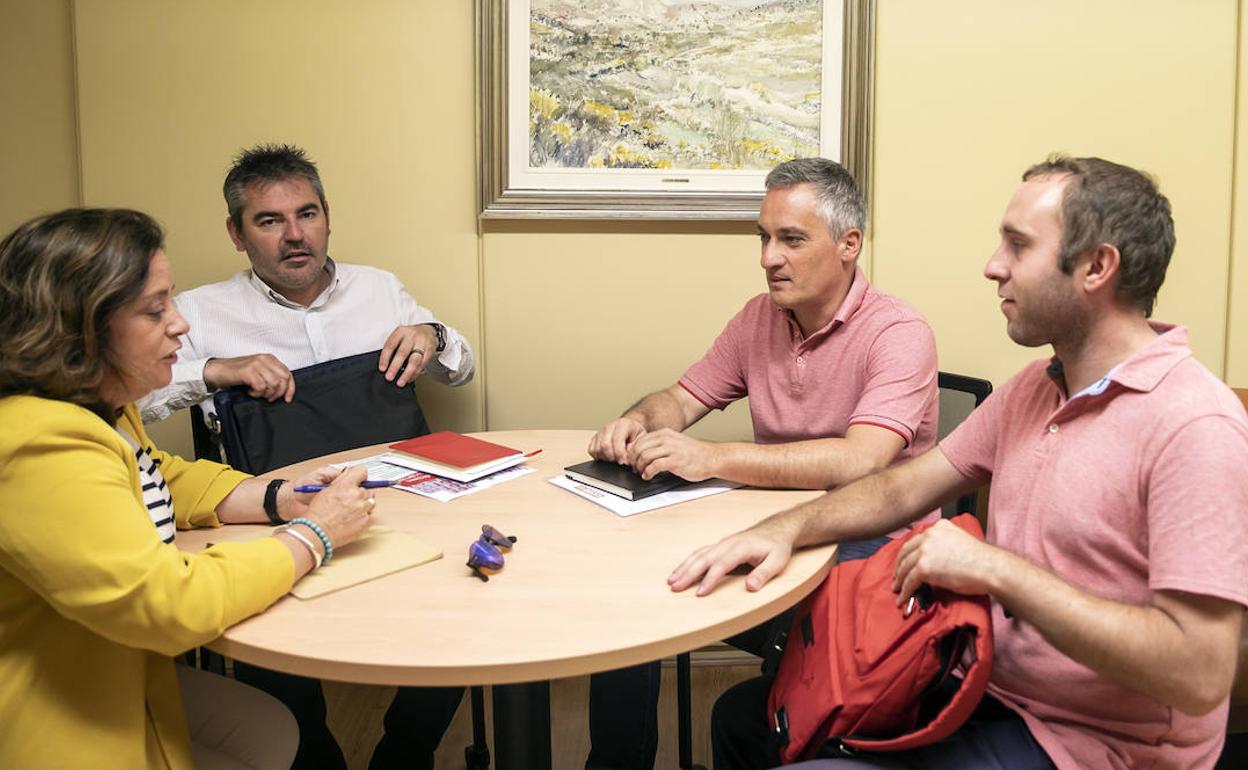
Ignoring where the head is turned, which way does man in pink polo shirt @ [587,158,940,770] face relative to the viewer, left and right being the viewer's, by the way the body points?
facing the viewer and to the left of the viewer

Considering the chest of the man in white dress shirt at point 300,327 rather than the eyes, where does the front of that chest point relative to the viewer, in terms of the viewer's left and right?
facing the viewer

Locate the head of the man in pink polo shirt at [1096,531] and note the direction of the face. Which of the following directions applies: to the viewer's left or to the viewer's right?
to the viewer's left

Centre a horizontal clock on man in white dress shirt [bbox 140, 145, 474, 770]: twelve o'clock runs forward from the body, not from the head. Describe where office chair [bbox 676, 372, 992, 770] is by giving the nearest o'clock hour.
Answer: The office chair is roughly at 10 o'clock from the man in white dress shirt.

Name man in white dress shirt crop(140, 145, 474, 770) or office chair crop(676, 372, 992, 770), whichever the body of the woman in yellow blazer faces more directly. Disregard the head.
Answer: the office chair

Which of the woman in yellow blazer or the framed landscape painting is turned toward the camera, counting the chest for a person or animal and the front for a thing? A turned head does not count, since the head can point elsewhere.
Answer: the framed landscape painting

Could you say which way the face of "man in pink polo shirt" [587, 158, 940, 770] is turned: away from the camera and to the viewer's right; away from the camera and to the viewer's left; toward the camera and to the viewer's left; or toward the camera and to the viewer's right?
toward the camera and to the viewer's left

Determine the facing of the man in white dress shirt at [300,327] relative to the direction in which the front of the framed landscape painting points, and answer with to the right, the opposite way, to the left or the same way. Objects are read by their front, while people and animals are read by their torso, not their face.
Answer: the same way

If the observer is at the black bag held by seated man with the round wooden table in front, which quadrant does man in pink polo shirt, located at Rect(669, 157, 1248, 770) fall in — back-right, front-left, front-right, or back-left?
front-left

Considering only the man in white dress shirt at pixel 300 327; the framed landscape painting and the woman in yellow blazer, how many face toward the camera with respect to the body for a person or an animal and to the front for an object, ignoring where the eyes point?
2

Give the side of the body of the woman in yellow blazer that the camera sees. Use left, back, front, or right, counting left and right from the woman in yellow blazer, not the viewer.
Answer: right

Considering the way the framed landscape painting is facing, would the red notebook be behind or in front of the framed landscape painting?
in front
